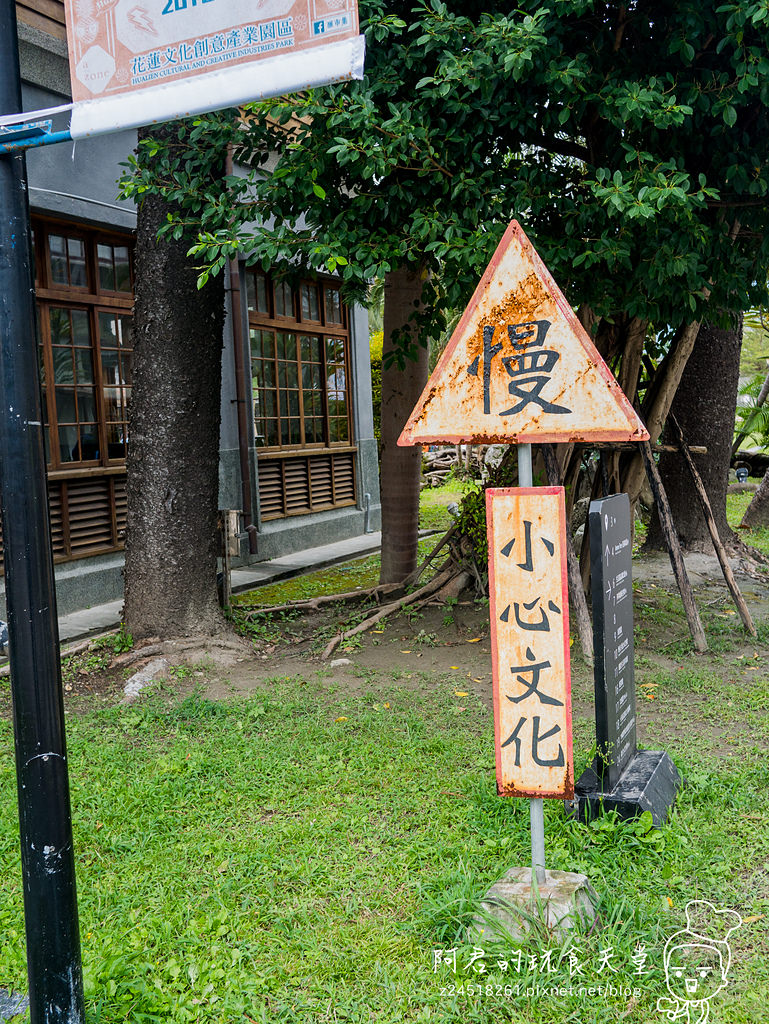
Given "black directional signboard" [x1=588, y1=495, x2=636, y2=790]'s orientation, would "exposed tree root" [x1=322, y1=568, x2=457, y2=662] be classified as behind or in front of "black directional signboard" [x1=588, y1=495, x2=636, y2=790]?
behind

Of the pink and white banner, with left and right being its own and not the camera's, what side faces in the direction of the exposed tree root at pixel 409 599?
back

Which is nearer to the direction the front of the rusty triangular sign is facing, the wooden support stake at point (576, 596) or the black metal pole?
the black metal pole

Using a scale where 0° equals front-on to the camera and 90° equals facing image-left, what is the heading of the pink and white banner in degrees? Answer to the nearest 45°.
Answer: approximately 0°

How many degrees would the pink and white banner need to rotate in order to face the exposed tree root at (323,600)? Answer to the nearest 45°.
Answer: approximately 180°

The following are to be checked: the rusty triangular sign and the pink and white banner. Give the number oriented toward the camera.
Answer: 2

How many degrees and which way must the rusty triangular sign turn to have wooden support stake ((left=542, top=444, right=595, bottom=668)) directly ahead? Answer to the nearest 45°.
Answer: approximately 180°

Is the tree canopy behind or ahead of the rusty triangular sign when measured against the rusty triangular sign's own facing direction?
behind
